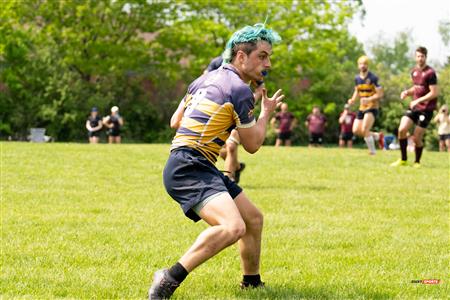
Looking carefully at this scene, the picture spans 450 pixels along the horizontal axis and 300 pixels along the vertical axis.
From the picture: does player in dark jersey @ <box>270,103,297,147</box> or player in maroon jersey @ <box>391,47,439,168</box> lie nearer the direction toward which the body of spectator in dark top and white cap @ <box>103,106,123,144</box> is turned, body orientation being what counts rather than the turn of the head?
the player in maroon jersey

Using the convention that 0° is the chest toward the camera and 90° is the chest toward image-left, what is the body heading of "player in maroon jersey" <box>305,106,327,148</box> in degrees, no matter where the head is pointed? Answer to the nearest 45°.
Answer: approximately 0°

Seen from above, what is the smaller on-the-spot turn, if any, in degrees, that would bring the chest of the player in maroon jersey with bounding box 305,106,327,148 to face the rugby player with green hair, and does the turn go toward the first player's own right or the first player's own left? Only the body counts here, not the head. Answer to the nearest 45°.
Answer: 0° — they already face them

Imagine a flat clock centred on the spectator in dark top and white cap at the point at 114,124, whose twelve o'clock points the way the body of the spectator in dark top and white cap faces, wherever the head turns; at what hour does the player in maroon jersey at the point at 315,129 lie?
The player in maroon jersey is roughly at 9 o'clock from the spectator in dark top and white cap.

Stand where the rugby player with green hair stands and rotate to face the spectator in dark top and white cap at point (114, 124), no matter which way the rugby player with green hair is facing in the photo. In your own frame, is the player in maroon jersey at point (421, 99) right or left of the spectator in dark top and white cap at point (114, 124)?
right

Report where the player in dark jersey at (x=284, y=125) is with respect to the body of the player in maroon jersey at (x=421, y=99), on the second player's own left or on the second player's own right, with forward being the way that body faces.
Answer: on the second player's own right
